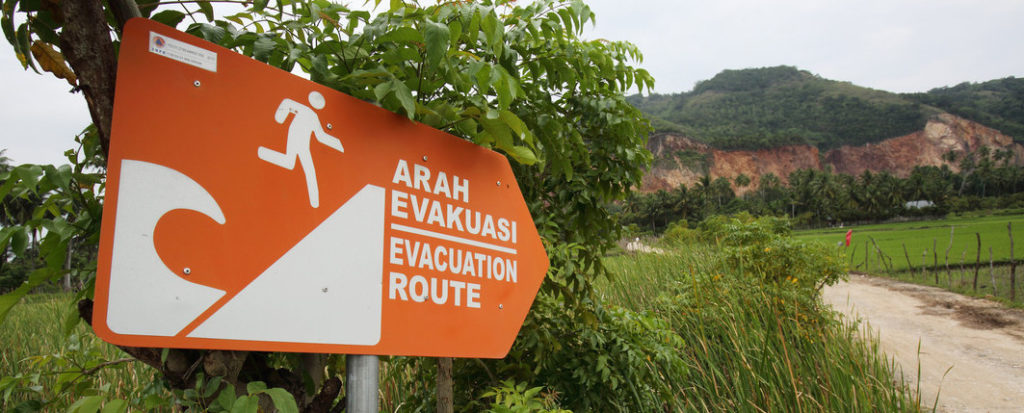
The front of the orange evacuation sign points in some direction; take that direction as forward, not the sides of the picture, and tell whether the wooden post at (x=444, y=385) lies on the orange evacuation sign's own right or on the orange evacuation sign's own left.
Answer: on the orange evacuation sign's own left

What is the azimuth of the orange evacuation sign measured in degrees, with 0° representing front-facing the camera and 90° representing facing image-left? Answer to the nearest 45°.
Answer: approximately 315°
